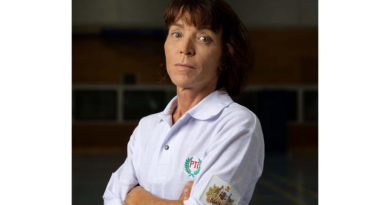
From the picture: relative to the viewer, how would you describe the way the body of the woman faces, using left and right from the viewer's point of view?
facing the viewer and to the left of the viewer
